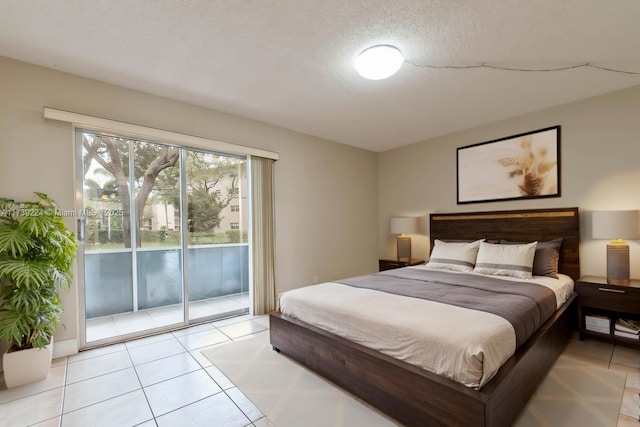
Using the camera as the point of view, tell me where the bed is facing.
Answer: facing the viewer and to the left of the viewer

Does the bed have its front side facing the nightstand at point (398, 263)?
no

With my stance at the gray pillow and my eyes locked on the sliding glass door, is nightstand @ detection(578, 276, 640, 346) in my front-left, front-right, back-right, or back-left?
back-left

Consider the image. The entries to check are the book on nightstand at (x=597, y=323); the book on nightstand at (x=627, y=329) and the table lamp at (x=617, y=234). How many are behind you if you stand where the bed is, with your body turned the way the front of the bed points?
3

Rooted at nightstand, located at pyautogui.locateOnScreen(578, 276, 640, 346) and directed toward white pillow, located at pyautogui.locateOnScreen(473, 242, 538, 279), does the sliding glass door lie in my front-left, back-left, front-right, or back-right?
front-left

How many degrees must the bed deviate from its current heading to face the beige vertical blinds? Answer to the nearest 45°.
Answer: approximately 90° to its right

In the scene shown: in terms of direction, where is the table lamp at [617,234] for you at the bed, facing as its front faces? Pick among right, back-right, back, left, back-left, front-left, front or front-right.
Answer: back

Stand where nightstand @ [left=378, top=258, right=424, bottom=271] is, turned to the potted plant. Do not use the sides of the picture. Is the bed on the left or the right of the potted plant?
left

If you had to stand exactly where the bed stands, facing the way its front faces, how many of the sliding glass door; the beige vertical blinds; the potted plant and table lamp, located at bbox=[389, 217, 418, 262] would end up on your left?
0

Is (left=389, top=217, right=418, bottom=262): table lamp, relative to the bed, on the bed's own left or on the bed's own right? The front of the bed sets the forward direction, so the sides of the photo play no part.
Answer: on the bed's own right

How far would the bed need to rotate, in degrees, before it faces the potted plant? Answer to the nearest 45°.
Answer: approximately 45° to its right

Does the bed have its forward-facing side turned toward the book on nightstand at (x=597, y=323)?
no

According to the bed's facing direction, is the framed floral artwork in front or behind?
behind

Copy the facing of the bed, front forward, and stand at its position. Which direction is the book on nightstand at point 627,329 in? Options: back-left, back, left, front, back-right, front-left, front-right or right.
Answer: back

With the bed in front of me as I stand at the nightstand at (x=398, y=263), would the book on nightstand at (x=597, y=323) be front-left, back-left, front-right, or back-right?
front-left

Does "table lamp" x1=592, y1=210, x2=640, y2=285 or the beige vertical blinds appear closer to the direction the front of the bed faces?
the beige vertical blinds
